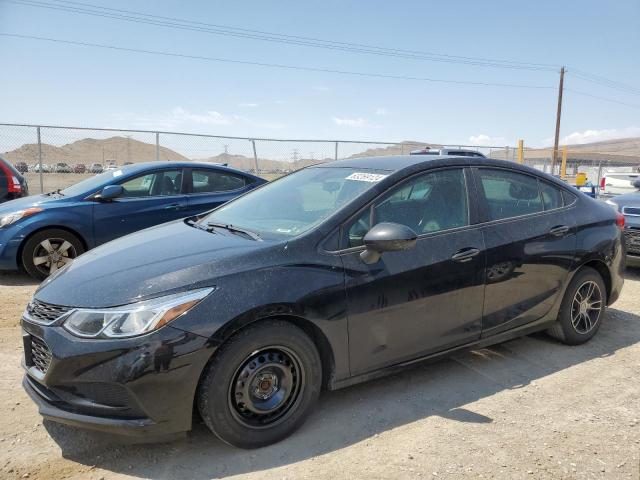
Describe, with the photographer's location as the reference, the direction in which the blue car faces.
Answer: facing to the left of the viewer

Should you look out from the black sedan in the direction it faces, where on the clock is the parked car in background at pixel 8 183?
The parked car in background is roughly at 3 o'clock from the black sedan.

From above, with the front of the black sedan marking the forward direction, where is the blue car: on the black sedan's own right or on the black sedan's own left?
on the black sedan's own right

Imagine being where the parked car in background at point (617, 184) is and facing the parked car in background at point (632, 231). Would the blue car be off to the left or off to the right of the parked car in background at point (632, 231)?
right

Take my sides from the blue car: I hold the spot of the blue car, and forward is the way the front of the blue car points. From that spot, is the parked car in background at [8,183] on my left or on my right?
on my right

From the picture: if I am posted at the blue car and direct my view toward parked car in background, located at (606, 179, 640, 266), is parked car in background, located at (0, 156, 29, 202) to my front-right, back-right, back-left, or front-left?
back-left

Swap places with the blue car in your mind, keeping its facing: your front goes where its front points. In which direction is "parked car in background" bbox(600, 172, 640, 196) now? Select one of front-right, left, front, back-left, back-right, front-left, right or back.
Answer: back

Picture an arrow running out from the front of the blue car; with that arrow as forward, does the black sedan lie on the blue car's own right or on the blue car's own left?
on the blue car's own left

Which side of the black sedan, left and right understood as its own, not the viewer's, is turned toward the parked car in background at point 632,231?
back

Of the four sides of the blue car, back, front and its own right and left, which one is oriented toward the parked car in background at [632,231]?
back

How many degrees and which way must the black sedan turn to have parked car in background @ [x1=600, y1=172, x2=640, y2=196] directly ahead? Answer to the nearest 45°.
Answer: approximately 180°

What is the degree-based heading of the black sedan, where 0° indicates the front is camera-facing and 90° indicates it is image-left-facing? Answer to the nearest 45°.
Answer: approximately 45°
